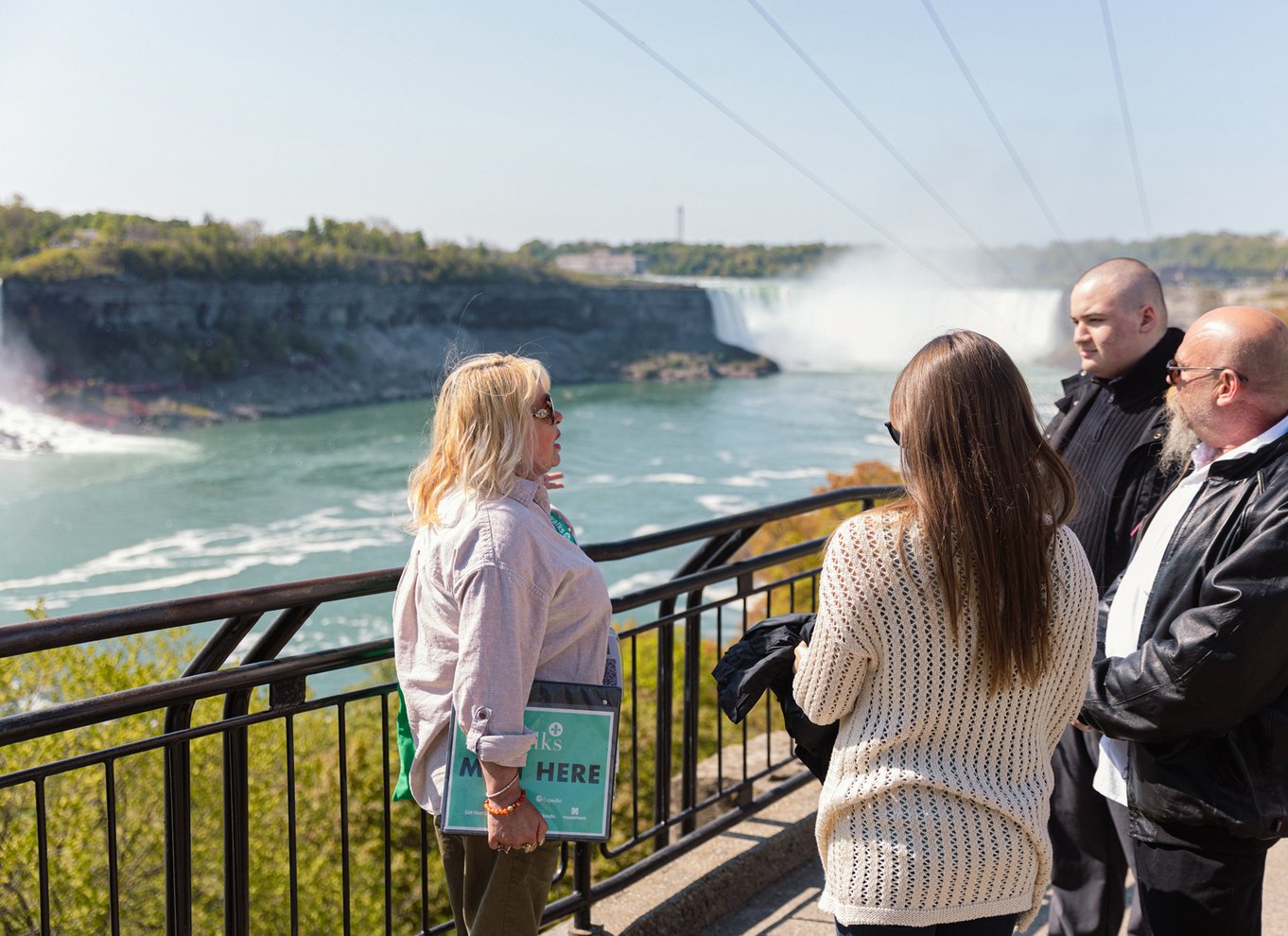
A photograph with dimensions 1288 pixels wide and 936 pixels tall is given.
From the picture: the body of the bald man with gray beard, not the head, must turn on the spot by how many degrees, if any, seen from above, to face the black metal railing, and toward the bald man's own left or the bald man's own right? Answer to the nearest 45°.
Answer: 0° — they already face it

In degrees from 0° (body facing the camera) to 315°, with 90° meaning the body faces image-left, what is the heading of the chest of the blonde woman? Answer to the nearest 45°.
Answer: approximately 270°

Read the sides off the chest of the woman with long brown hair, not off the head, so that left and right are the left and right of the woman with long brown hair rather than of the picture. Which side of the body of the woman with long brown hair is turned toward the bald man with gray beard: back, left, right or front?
right

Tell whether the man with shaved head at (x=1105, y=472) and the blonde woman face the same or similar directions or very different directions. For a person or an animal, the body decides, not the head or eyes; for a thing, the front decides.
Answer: very different directions

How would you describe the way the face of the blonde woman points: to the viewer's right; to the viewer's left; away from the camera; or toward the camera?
to the viewer's right

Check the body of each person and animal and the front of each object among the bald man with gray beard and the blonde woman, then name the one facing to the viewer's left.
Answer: the bald man with gray beard

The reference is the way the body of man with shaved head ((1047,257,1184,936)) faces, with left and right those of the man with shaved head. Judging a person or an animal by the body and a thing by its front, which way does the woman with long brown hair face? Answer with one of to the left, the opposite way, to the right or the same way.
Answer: to the right

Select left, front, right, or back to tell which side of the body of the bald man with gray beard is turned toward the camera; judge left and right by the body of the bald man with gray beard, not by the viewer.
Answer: left

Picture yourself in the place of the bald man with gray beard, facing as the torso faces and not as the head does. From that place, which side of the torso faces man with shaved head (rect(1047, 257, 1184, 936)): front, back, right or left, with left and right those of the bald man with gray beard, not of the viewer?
right

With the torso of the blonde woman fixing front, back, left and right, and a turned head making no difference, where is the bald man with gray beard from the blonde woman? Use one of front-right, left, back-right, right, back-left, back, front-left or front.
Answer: front

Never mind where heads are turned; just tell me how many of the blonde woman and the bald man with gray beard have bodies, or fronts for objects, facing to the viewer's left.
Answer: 1
